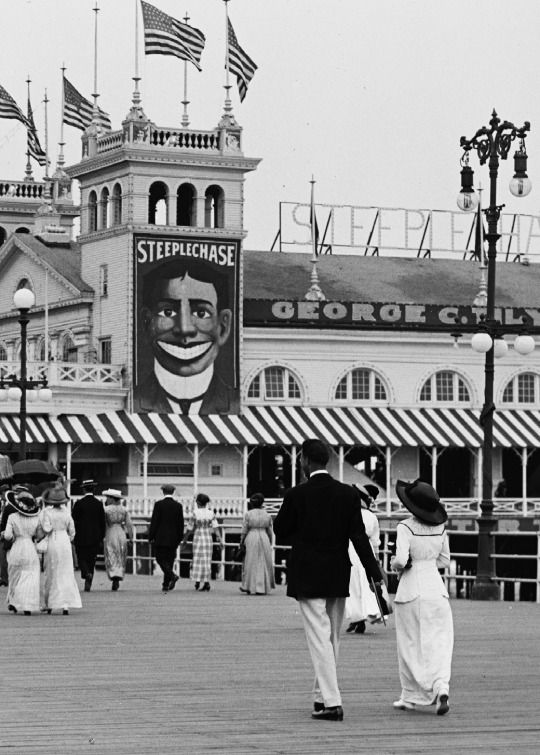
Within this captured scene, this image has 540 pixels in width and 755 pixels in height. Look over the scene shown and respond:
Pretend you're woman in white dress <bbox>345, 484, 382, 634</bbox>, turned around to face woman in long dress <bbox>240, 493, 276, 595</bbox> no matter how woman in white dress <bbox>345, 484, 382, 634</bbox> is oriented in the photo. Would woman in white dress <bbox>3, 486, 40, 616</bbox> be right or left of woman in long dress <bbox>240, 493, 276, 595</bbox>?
left

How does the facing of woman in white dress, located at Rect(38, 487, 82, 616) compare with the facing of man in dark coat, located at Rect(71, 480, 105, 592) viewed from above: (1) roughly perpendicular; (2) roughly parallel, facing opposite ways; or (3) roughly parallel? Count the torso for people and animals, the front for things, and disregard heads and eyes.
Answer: roughly parallel

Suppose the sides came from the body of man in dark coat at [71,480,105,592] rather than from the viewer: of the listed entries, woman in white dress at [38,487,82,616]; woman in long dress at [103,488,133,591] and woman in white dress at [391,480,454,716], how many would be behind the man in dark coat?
2

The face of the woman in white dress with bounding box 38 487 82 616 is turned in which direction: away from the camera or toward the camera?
away from the camera

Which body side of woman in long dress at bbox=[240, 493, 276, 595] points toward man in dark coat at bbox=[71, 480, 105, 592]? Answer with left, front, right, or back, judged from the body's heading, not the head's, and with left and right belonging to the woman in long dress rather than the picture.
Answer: left

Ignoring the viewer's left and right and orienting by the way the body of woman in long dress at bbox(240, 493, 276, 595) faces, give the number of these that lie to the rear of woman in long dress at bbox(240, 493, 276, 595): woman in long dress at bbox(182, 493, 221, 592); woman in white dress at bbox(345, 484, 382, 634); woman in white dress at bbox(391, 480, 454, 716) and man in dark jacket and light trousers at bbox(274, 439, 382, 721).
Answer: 3

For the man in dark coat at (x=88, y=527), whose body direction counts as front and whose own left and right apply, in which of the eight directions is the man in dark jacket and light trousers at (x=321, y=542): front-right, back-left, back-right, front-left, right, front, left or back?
back

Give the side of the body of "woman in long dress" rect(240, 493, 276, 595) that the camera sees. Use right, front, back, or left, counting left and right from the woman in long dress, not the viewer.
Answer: back
